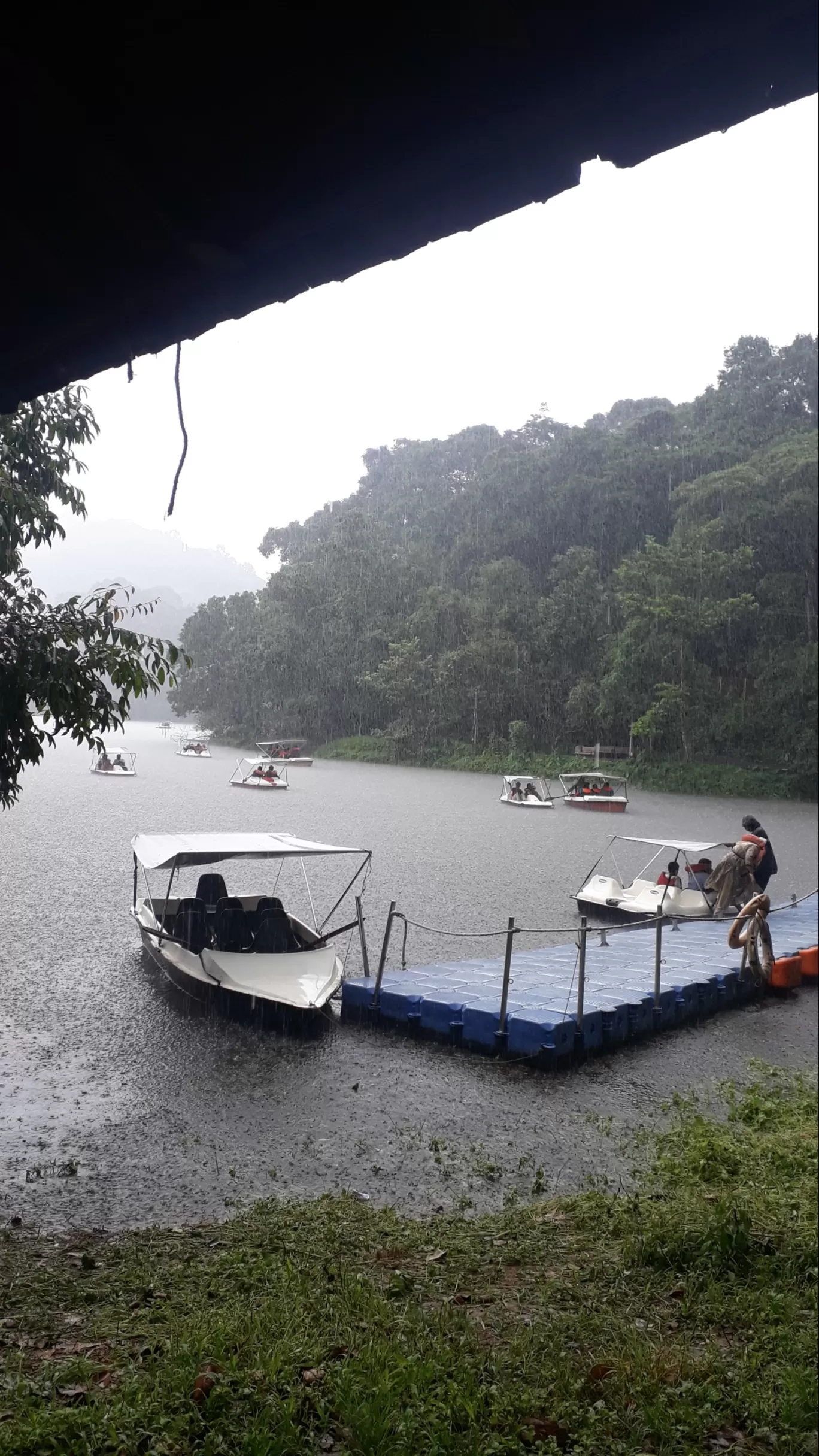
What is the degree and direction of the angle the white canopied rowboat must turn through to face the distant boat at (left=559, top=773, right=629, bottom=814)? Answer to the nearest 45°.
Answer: approximately 90° to its left

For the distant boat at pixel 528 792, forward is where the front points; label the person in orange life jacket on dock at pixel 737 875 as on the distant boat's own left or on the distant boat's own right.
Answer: on the distant boat's own left

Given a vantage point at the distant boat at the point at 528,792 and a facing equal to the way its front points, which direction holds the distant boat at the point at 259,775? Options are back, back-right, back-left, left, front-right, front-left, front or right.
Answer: back

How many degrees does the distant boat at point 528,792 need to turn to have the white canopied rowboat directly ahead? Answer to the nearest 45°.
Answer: approximately 90° to its right

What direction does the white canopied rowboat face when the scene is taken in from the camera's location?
facing the viewer and to the right of the viewer

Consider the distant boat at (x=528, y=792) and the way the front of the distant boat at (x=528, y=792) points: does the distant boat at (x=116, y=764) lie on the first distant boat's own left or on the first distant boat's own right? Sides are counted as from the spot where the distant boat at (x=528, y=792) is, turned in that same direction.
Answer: on the first distant boat's own right

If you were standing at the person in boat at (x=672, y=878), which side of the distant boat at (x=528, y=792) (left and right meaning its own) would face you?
left

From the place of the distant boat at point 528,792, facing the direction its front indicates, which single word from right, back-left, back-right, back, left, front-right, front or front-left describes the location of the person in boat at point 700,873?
left
